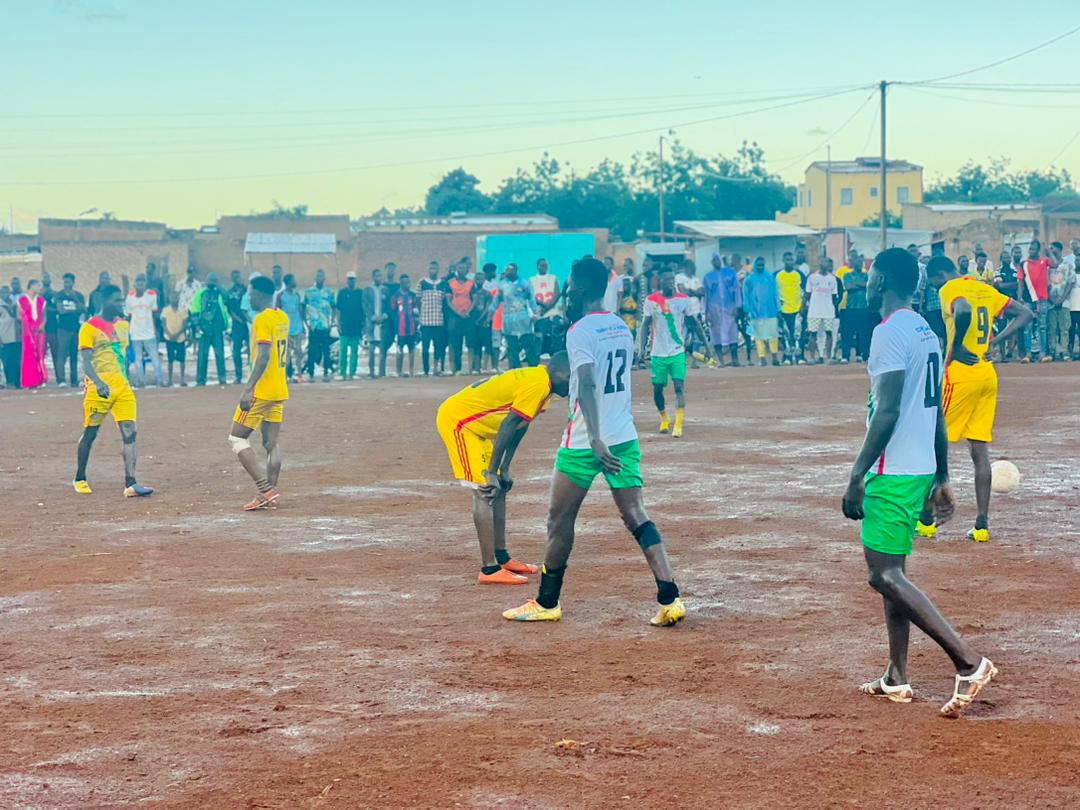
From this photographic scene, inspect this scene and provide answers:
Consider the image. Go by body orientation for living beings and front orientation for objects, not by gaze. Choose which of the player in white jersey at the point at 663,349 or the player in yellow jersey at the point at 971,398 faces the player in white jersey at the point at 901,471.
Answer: the player in white jersey at the point at 663,349

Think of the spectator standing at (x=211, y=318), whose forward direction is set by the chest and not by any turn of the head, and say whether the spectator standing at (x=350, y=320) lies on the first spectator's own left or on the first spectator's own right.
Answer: on the first spectator's own left

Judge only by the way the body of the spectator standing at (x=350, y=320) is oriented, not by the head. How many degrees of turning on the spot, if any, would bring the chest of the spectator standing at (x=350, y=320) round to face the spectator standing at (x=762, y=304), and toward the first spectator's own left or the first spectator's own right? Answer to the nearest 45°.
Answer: approximately 90° to the first spectator's own left

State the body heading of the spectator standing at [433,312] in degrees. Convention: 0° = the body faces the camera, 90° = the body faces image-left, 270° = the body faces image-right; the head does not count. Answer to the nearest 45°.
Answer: approximately 0°

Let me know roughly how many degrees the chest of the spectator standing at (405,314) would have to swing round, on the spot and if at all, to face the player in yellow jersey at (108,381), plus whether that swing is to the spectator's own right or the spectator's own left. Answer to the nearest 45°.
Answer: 0° — they already face them

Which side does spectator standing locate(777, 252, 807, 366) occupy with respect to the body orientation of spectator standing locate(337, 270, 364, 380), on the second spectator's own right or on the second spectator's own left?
on the second spectator's own left

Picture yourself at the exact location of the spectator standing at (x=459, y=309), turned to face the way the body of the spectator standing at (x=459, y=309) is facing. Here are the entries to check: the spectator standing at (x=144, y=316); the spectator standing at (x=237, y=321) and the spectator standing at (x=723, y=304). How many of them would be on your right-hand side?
2

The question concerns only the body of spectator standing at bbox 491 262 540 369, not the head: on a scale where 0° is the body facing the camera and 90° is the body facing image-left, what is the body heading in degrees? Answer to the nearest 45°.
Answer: approximately 0°

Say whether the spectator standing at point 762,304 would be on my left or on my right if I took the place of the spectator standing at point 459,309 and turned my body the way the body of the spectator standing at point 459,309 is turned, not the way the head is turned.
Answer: on my left

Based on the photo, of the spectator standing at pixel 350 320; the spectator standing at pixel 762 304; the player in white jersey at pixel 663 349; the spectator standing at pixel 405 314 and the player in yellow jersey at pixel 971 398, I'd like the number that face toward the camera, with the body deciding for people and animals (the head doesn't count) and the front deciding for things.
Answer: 4

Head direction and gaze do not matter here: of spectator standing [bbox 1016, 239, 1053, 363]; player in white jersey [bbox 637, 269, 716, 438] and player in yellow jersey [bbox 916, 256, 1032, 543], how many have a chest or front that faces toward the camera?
2

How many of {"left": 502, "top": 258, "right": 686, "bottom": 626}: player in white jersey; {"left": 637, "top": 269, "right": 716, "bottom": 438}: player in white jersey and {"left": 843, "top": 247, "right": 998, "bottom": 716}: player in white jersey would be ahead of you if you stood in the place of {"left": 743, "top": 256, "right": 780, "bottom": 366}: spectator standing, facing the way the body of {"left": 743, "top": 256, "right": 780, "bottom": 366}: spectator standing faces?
3
